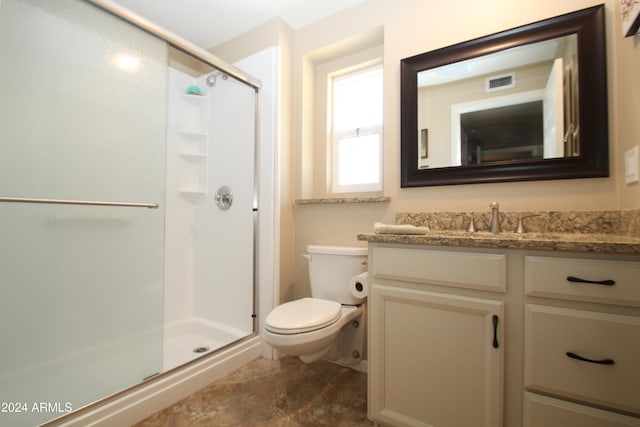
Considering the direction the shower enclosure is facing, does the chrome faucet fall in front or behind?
in front

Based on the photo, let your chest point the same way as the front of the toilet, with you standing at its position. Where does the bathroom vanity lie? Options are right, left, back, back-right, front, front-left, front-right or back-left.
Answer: left

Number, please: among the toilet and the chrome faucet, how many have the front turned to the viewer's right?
0

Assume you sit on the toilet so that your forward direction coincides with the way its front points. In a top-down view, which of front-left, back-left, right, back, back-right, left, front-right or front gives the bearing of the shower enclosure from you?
front-right

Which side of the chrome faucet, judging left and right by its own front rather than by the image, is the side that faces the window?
right

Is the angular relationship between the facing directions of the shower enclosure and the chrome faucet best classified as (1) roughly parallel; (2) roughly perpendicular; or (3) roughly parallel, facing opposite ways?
roughly perpendicular

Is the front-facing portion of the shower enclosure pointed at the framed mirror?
yes

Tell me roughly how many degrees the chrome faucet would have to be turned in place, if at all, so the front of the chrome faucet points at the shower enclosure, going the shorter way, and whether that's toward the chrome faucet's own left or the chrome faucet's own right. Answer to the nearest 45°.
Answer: approximately 45° to the chrome faucet's own right

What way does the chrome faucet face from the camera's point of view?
toward the camera

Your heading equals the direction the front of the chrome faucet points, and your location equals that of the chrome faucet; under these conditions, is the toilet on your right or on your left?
on your right

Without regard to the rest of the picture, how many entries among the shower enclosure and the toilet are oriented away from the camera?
0

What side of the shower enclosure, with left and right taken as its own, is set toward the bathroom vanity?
front
